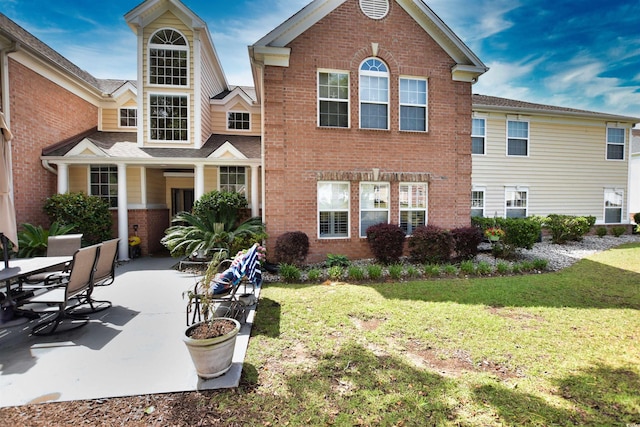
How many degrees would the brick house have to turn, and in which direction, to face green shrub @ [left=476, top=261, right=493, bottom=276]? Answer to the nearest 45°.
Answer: approximately 90° to its left

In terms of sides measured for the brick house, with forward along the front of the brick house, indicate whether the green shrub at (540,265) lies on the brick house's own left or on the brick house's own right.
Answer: on the brick house's own left

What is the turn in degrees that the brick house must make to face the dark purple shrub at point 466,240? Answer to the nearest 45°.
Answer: approximately 90° to its left

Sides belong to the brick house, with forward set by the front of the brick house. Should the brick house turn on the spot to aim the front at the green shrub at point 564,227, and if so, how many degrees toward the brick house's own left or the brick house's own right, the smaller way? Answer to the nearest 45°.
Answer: approximately 90° to the brick house's own left

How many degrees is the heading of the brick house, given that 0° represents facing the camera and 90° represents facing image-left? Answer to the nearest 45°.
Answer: approximately 0°

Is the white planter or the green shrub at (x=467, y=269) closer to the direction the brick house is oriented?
the white planter

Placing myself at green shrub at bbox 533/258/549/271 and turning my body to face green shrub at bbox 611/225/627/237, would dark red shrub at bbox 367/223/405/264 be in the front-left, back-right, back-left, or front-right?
back-left

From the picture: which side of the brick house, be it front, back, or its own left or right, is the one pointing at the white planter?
front
